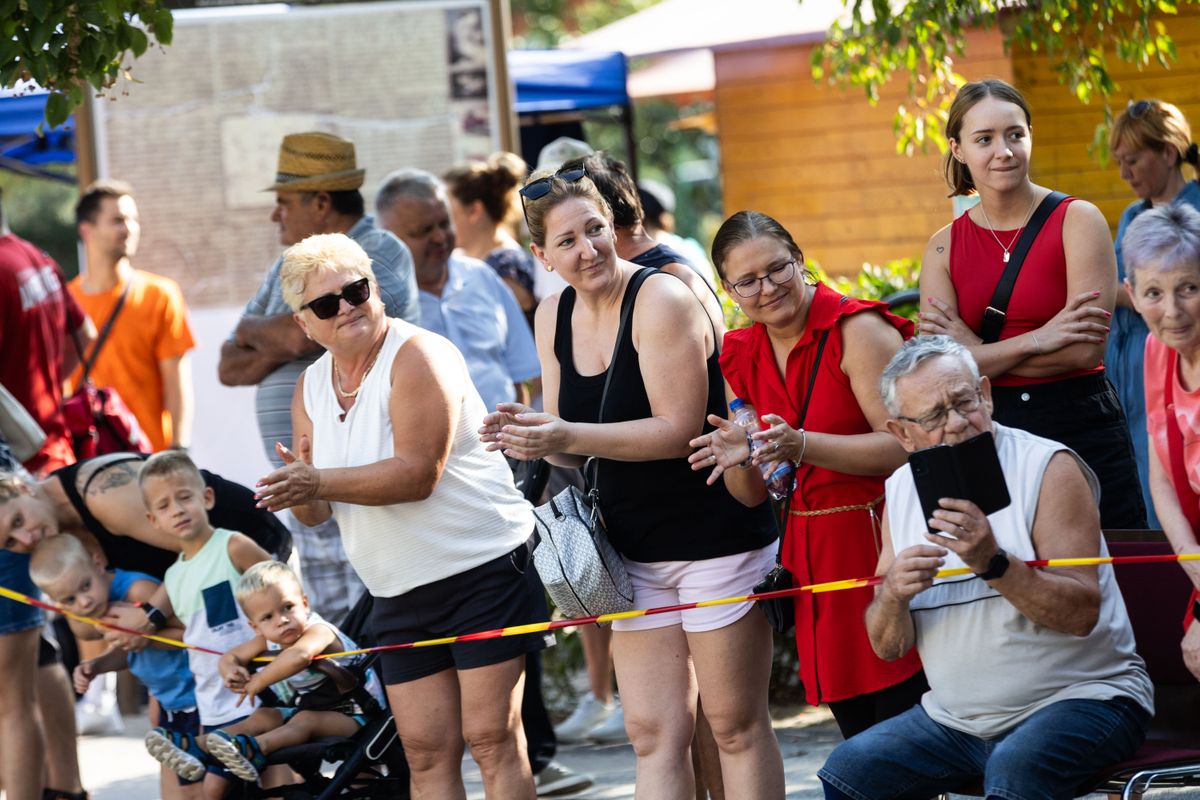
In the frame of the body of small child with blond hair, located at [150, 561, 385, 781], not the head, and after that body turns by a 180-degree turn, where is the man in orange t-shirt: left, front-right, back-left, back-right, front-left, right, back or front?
front-left

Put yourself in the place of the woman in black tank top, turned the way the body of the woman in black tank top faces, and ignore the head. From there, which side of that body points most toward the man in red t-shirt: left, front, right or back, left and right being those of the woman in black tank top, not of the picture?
right

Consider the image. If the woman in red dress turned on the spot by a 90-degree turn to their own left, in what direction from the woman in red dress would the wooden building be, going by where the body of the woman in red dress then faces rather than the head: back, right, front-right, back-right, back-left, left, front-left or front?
back-left

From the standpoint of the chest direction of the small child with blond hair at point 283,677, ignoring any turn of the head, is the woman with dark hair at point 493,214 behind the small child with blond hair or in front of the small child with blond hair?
behind

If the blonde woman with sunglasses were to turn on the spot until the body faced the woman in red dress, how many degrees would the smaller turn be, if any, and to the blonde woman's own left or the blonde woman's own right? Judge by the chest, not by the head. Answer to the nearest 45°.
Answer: approximately 90° to the blonde woman's own left

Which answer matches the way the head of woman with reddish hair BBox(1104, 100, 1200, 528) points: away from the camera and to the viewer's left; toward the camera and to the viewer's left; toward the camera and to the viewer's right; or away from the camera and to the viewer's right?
toward the camera and to the viewer's left

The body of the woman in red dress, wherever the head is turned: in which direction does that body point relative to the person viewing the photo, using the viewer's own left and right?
facing the viewer and to the left of the viewer

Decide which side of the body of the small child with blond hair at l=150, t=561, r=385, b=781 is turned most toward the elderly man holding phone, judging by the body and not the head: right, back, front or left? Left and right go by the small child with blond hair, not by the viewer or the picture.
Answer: left

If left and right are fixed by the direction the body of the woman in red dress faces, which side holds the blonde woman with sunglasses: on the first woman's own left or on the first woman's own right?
on the first woman's own right

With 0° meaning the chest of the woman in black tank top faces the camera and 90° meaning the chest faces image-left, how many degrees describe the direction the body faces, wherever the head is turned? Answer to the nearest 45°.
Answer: approximately 45°

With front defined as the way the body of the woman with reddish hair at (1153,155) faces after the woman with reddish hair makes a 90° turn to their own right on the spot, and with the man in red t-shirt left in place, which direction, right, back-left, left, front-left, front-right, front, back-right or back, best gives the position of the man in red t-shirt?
front-left

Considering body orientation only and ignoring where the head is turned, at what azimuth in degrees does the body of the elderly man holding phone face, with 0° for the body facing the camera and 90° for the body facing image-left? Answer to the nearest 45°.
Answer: approximately 45°

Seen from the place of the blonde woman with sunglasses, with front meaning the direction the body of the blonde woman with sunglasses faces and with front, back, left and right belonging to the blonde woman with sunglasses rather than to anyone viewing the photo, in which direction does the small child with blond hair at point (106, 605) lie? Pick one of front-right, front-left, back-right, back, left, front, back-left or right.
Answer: right
